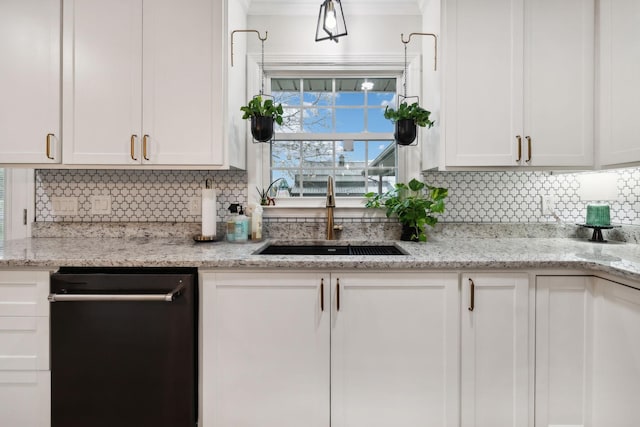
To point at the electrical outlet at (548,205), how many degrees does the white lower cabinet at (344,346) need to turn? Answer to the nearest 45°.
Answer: approximately 135° to its left

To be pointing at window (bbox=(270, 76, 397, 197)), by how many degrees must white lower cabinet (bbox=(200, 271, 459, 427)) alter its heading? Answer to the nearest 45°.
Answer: approximately 180°

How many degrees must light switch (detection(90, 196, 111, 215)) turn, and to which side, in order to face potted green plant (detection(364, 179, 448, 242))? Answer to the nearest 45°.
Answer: approximately 45° to its left

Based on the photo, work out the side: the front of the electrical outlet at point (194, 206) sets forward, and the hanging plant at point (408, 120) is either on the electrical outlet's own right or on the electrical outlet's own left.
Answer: on the electrical outlet's own left

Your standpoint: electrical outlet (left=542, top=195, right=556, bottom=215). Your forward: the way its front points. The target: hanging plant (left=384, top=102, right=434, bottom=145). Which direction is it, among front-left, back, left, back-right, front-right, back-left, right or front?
front-right

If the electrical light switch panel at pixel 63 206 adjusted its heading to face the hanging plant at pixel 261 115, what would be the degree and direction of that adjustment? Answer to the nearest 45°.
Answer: approximately 45° to its left

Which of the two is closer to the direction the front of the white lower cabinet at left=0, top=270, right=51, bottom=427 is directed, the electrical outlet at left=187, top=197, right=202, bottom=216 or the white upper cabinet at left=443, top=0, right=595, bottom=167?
the white upper cabinet

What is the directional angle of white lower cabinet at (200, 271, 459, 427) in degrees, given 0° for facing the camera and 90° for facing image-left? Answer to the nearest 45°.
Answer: approximately 0°

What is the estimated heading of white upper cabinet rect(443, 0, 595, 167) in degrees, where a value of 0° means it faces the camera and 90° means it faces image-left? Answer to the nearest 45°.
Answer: approximately 0°

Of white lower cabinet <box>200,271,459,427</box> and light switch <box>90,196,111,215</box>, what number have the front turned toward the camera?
2

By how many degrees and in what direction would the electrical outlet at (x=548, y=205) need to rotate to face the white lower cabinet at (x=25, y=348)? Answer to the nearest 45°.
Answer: approximately 45° to its right

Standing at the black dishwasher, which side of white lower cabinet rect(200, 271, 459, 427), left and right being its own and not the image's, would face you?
right

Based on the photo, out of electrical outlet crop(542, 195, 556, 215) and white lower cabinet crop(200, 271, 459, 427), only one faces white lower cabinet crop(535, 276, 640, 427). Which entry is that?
the electrical outlet
